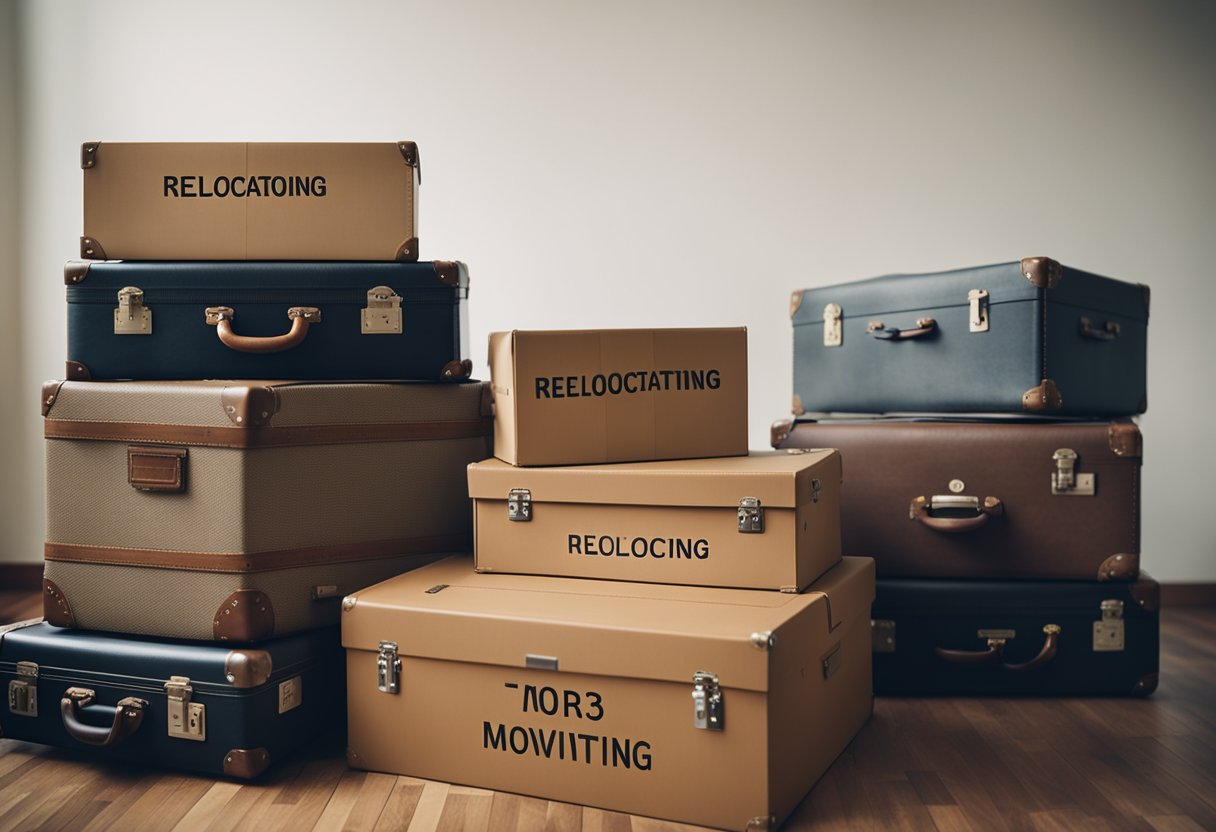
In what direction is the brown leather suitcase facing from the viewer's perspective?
toward the camera

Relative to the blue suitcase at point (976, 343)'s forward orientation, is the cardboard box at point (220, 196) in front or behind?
in front

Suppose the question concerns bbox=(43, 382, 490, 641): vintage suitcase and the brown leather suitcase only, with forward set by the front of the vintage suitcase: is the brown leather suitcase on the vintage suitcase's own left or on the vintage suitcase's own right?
on the vintage suitcase's own left

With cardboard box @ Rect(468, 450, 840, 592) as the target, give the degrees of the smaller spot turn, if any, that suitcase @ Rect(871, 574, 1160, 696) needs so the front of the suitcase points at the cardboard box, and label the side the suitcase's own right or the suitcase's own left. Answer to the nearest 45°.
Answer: approximately 45° to the suitcase's own right

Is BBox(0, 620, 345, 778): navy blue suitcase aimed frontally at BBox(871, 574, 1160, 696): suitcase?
no

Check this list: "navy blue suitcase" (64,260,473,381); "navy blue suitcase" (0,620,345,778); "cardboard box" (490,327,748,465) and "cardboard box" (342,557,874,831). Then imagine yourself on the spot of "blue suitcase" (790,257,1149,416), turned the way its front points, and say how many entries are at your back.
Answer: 0

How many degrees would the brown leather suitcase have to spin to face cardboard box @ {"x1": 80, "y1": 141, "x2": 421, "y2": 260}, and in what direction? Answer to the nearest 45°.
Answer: approximately 45° to its right

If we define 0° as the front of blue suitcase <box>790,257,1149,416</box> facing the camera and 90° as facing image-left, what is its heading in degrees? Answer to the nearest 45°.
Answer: approximately 45°

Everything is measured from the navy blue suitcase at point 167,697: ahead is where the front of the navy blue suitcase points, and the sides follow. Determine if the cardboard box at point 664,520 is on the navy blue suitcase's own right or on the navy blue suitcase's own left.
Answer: on the navy blue suitcase's own left

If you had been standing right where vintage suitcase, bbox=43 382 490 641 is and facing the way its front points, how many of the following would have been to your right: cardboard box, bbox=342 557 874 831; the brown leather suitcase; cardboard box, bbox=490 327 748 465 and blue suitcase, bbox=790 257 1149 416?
0

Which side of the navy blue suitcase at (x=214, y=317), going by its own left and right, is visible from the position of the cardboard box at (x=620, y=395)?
left

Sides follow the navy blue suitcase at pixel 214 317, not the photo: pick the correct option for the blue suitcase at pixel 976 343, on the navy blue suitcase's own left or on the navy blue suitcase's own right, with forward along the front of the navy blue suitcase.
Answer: on the navy blue suitcase's own left

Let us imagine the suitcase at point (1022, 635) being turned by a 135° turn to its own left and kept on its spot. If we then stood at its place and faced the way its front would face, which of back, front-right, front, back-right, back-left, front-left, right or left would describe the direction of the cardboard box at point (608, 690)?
back

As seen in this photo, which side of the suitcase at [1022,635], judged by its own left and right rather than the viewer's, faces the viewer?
front

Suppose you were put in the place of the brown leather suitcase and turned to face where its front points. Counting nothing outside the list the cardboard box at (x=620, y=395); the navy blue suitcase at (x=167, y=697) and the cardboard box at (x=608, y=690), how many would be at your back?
0

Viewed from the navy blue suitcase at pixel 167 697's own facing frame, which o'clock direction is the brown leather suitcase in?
The brown leather suitcase is roughly at 8 o'clock from the navy blue suitcase.

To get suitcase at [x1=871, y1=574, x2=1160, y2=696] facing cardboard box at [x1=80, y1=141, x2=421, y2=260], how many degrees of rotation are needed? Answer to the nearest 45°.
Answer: approximately 45° to its right
